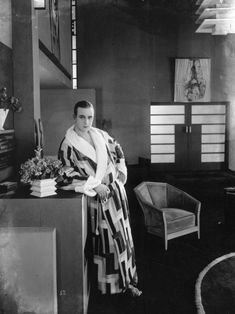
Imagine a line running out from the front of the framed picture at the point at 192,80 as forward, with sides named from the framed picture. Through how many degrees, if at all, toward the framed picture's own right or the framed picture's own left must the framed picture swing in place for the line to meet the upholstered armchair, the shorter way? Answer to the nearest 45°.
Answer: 0° — it already faces it

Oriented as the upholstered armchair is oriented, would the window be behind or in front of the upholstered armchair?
behind

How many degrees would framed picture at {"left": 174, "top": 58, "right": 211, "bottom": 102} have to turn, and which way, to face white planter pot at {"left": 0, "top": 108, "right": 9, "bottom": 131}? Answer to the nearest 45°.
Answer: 0° — it already faces it

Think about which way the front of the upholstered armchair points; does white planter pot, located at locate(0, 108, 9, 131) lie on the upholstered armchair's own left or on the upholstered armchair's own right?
on the upholstered armchair's own right

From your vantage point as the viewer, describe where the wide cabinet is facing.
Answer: facing the viewer

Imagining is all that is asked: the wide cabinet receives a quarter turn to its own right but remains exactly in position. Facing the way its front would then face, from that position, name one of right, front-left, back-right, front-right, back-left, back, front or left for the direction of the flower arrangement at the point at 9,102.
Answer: left

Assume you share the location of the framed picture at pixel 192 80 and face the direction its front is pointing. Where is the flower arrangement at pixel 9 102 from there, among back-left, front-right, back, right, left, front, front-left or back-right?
front

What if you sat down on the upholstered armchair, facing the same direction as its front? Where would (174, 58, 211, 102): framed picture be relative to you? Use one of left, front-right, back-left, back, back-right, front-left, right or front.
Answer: back-left

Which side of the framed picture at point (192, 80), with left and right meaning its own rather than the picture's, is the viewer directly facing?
front

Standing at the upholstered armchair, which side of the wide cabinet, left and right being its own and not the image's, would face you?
front

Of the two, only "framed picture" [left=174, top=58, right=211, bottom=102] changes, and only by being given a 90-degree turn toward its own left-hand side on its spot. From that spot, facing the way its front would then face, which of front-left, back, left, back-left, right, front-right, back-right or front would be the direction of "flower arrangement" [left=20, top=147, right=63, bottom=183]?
right

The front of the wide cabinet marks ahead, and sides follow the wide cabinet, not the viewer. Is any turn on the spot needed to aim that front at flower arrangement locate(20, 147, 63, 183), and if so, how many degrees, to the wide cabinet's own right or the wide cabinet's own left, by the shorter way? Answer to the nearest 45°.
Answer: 0° — it already faces it
